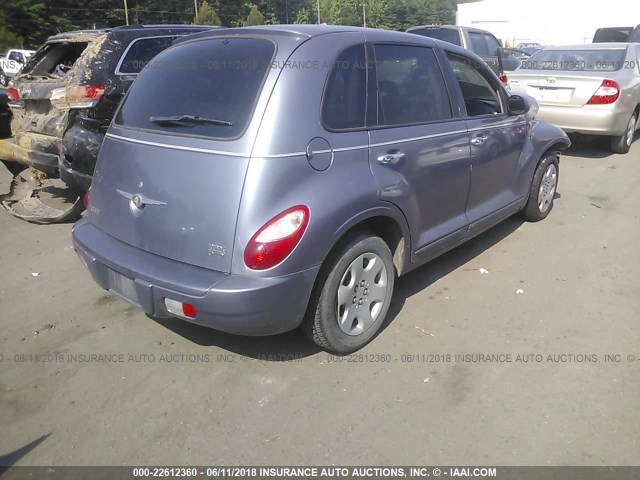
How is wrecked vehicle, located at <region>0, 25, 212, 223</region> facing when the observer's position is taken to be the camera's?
facing away from the viewer and to the right of the viewer

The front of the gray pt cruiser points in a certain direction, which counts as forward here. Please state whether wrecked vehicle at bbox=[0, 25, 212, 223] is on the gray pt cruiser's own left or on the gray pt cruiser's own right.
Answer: on the gray pt cruiser's own left

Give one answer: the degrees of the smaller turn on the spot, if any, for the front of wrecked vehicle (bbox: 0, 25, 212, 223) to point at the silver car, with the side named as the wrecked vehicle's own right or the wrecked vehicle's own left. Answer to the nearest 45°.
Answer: approximately 45° to the wrecked vehicle's own right

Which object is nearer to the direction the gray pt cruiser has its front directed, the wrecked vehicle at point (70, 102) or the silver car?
the silver car

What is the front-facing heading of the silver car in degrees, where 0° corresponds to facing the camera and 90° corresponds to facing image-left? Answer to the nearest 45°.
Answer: approximately 225°

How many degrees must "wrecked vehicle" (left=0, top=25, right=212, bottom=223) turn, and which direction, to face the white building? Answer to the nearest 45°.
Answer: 0° — it already faces it

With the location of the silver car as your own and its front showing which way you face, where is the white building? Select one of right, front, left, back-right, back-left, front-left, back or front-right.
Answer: front-left

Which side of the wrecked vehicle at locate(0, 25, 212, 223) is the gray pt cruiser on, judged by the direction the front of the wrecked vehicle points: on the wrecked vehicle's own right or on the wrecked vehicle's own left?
on the wrecked vehicle's own right

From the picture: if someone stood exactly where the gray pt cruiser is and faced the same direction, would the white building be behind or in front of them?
in front

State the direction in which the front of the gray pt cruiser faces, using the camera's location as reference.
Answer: facing away from the viewer and to the right of the viewer
